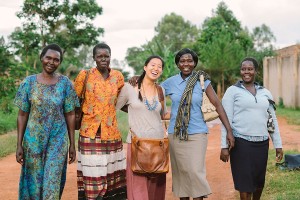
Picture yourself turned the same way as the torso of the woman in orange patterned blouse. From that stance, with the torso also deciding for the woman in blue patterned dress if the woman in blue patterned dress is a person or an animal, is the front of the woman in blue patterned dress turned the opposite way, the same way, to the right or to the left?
the same way

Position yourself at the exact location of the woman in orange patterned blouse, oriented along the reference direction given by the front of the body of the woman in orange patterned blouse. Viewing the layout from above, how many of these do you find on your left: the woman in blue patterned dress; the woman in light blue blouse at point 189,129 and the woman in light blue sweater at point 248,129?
2

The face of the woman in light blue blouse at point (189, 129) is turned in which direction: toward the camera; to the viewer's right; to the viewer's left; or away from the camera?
toward the camera

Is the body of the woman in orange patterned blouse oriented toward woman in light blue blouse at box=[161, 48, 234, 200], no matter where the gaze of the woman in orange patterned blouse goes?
no

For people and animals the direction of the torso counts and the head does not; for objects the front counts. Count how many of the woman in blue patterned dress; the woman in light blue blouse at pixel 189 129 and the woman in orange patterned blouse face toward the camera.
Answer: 3

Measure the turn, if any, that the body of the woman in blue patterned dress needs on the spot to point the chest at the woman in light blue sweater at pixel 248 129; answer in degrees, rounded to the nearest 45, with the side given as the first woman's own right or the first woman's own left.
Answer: approximately 90° to the first woman's own left

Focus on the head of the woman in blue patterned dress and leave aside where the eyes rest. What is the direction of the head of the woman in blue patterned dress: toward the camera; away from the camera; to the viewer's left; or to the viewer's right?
toward the camera

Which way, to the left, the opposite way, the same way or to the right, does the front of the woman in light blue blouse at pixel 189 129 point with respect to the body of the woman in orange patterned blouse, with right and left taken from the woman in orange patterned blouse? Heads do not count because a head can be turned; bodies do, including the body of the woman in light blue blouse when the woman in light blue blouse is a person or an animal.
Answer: the same way

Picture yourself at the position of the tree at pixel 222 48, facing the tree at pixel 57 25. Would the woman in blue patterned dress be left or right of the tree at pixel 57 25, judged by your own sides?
left

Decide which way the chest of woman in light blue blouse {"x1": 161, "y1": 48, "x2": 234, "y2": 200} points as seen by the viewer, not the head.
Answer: toward the camera

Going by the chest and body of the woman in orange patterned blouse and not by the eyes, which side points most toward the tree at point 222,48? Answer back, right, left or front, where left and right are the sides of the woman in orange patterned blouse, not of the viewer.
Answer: back

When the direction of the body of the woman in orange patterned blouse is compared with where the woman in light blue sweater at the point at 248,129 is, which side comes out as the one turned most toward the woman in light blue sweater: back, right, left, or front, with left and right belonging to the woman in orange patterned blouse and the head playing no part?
left

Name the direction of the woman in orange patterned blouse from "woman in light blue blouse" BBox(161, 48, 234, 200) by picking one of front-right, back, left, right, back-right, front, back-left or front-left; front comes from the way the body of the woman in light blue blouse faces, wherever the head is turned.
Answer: right

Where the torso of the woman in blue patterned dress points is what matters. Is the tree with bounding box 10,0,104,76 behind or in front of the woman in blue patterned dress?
behind

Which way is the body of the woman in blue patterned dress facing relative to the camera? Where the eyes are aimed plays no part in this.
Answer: toward the camera

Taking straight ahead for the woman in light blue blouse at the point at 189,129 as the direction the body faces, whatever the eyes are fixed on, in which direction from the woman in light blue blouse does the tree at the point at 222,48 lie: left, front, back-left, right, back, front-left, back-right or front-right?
back
